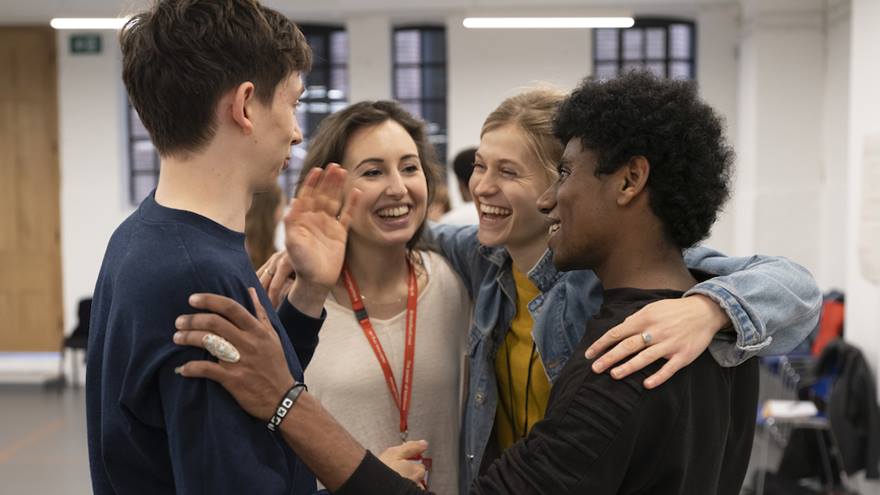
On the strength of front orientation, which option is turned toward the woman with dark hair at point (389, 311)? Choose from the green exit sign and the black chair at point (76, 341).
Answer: the green exit sign

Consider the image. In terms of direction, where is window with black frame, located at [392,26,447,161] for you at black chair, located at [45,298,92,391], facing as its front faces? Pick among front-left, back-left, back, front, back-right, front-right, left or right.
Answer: back

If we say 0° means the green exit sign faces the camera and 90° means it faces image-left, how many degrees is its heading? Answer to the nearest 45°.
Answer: approximately 0°

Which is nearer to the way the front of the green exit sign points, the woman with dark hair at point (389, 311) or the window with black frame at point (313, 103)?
the woman with dark hair

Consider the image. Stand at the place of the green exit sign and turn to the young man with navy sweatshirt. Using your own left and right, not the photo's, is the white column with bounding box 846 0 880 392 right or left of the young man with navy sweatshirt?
left

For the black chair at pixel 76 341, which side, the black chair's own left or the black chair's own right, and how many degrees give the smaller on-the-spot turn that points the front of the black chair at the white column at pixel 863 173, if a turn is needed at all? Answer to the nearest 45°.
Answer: approximately 135° to the black chair's own left

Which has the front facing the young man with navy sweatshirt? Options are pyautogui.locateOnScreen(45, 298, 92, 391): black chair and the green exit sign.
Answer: the green exit sign

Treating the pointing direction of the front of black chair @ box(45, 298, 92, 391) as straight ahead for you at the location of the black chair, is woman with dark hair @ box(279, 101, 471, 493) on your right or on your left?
on your left

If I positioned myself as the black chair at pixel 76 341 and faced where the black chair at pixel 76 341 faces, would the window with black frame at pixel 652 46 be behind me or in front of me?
behind
